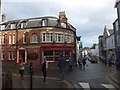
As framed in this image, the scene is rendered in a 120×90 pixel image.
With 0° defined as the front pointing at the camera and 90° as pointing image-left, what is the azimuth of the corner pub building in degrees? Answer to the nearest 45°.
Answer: approximately 0°
